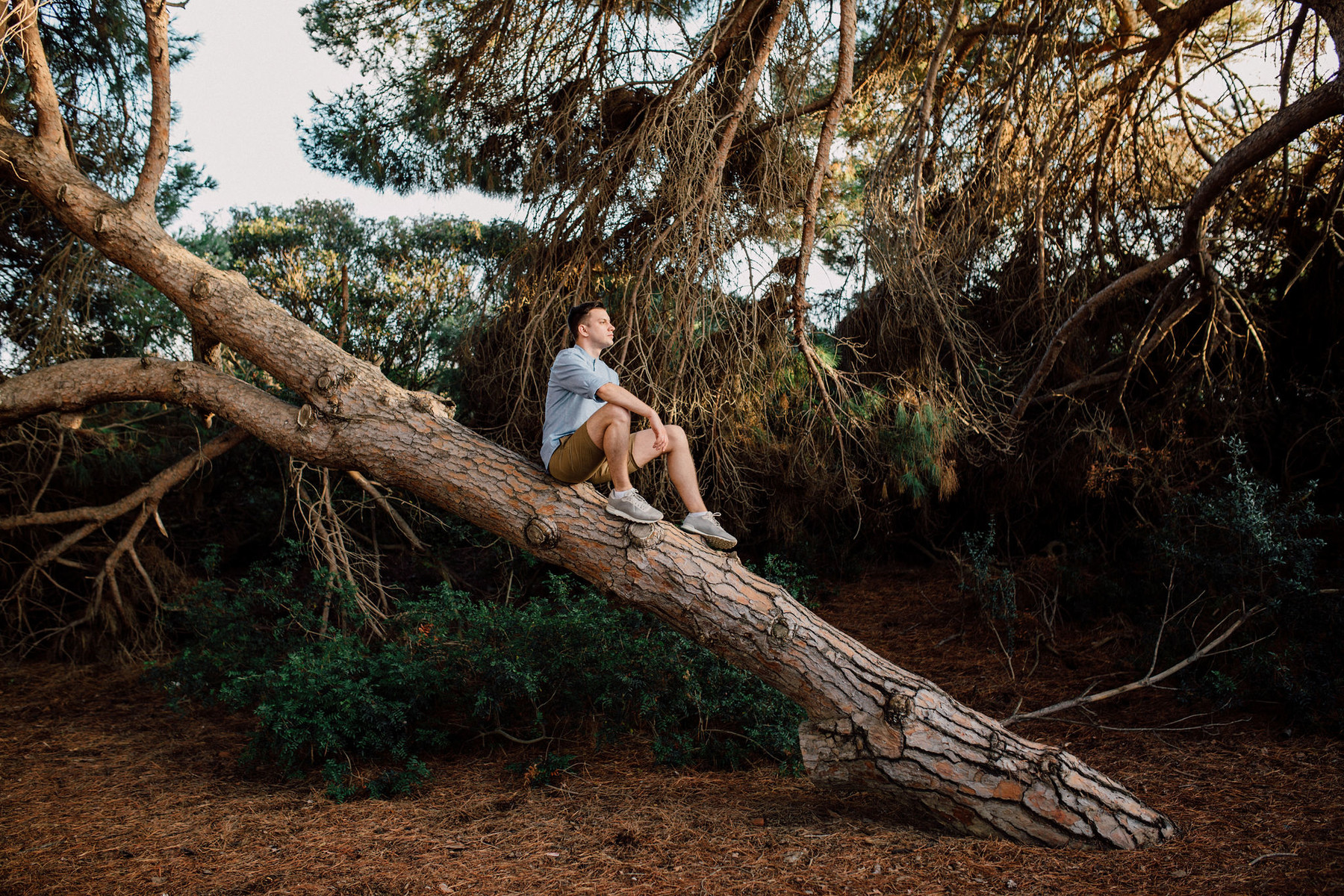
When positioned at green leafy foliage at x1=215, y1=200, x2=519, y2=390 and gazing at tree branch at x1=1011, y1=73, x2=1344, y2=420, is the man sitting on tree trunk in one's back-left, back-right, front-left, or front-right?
front-right

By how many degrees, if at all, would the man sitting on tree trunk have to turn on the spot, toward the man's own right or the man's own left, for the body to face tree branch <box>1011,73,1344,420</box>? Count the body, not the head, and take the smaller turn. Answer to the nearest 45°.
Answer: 0° — they already face it

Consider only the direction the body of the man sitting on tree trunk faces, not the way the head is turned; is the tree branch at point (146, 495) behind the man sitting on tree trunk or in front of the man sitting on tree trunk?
behind

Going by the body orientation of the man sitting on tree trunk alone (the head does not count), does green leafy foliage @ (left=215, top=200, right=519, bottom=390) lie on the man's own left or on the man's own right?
on the man's own left

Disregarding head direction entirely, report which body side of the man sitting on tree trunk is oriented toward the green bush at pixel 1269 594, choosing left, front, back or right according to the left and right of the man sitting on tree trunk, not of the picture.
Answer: front

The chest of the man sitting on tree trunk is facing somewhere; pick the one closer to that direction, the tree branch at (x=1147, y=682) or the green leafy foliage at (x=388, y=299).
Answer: the tree branch

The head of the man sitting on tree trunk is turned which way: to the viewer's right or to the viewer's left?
to the viewer's right

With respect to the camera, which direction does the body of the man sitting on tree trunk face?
to the viewer's right

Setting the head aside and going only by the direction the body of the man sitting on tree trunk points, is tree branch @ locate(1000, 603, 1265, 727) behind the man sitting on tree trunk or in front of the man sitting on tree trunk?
in front
